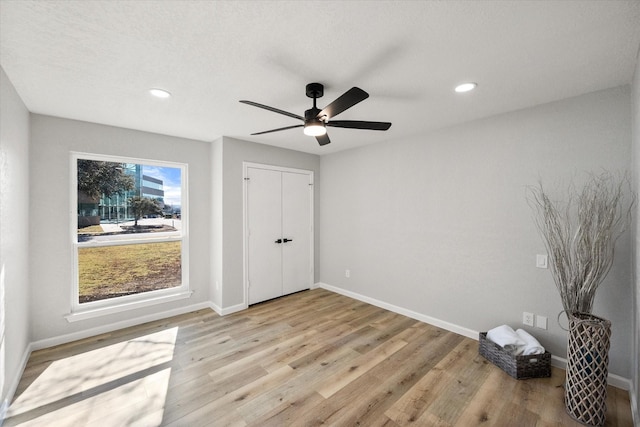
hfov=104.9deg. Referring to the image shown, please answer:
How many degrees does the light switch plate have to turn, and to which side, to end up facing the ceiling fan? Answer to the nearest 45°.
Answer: approximately 45° to its right

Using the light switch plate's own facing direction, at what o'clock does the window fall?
The window is roughly at 2 o'clock from the light switch plate.

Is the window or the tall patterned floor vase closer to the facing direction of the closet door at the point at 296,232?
the tall patterned floor vase

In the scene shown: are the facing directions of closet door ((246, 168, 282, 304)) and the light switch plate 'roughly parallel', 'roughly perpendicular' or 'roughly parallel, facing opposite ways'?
roughly perpendicular

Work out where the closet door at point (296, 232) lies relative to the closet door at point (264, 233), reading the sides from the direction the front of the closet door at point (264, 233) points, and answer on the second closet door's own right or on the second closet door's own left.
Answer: on the second closet door's own left

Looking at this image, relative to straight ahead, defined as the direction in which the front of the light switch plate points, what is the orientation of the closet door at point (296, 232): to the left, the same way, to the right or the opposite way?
to the left

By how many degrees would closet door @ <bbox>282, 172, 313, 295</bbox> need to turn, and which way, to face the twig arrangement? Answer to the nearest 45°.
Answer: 0° — it already faces it

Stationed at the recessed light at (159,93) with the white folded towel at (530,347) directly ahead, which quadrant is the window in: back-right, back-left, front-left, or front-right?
back-left

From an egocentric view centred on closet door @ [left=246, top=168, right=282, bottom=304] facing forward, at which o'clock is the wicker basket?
The wicker basket is roughly at 12 o'clock from the closet door.
